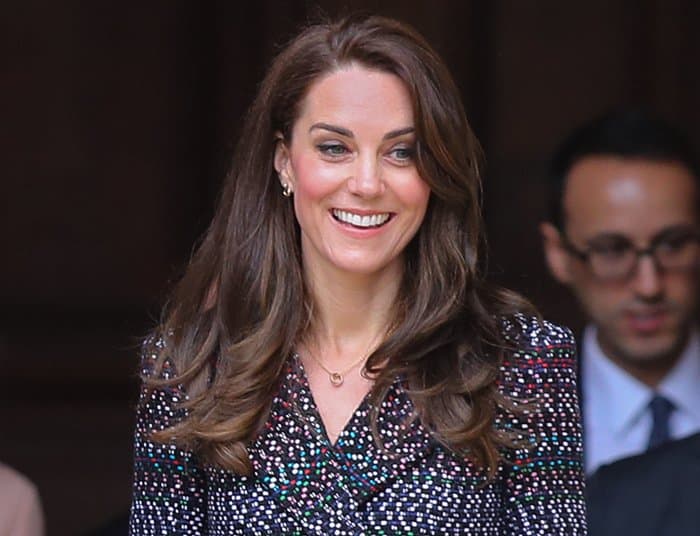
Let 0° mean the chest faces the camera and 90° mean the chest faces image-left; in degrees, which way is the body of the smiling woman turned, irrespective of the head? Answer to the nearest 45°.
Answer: approximately 0°

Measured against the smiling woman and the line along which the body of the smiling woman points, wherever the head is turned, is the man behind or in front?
behind
